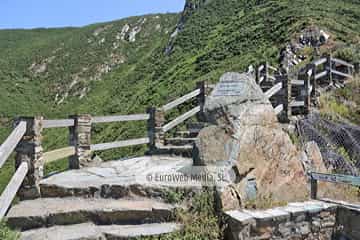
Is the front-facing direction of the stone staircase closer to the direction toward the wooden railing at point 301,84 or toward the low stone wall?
the low stone wall

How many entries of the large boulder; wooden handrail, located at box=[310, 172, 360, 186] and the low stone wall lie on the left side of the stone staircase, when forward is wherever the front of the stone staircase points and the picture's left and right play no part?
3

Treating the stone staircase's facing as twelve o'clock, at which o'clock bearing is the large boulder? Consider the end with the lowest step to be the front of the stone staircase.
The large boulder is roughly at 9 o'clock from the stone staircase.

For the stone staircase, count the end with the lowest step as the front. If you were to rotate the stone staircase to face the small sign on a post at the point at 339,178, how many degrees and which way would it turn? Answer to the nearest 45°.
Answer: approximately 90° to its left

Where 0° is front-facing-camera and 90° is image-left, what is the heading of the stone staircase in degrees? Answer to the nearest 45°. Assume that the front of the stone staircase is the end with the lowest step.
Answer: approximately 0°

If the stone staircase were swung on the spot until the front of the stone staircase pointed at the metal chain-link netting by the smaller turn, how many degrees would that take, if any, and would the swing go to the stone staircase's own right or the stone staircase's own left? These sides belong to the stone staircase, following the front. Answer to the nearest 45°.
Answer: approximately 135° to the stone staircase's own left

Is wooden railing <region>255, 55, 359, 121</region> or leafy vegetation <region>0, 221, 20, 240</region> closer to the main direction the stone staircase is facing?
the leafy vegetation

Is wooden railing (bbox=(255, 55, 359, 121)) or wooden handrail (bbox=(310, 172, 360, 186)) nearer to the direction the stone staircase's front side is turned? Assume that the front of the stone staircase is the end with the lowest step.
the wooden handrail

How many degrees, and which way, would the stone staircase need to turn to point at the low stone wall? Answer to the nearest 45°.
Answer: approximately 90° to its left

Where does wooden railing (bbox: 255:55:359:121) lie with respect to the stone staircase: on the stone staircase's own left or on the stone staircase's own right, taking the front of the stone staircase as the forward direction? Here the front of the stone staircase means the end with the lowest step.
on the stone staircase's own left
